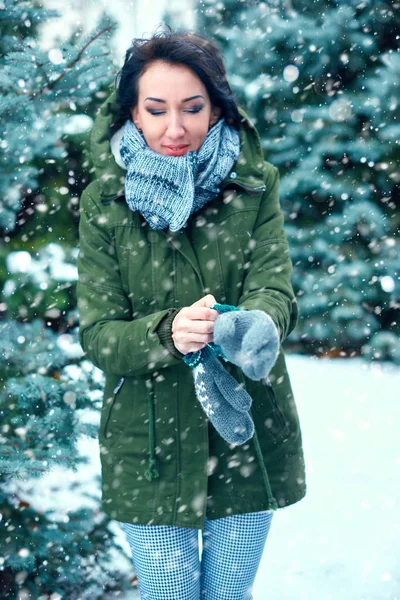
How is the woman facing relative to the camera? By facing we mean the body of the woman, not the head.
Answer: toward the camera

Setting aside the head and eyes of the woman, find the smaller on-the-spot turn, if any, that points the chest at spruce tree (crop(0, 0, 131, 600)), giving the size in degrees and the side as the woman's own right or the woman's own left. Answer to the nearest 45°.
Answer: approximately 135° to the woman's own right
